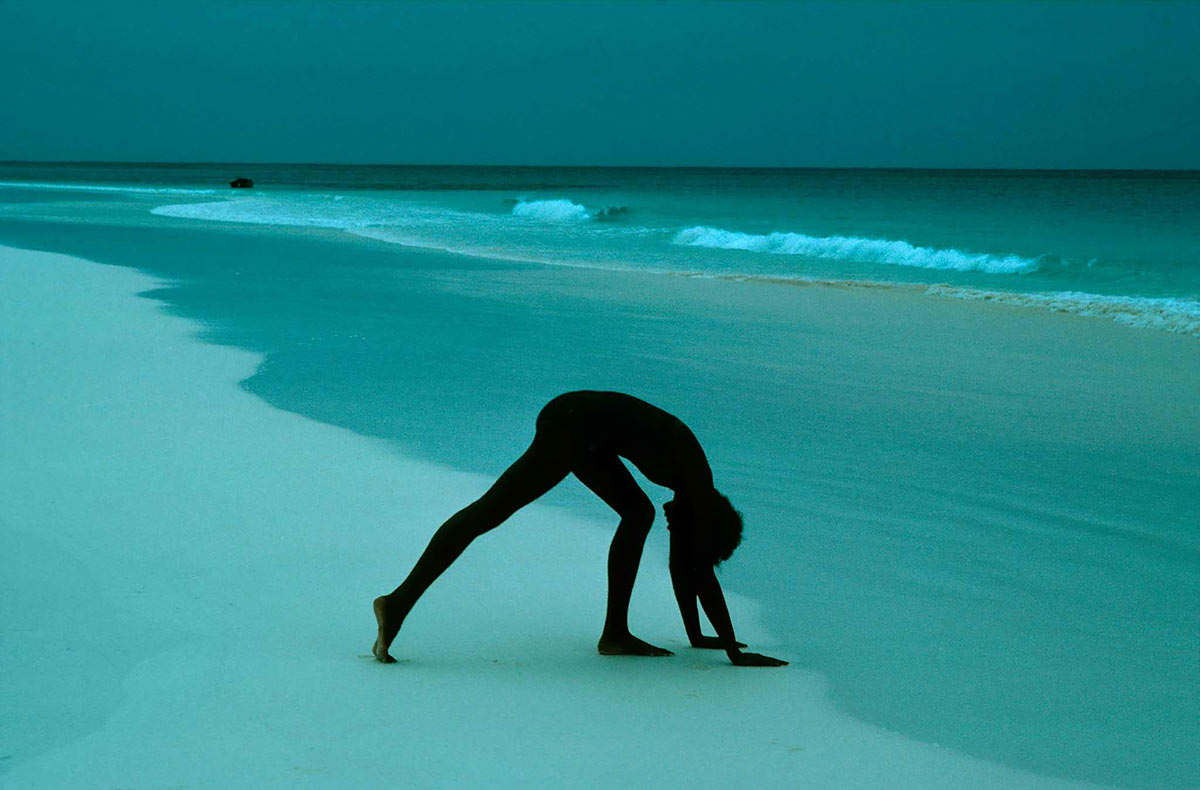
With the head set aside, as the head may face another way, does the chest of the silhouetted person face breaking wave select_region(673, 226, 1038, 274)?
no

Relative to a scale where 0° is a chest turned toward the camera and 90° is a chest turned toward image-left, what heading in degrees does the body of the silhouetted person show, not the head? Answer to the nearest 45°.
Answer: approximately 270°
